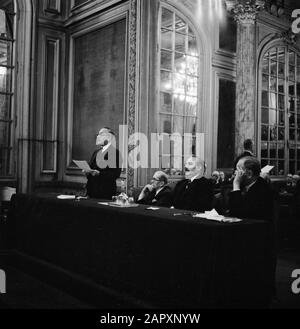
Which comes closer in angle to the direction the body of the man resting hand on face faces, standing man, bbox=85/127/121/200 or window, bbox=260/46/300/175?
the standing man

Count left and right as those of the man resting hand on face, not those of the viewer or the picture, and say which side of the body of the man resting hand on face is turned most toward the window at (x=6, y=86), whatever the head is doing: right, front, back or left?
right

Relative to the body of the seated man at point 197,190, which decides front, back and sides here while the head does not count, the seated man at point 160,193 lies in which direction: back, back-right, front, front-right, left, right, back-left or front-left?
right

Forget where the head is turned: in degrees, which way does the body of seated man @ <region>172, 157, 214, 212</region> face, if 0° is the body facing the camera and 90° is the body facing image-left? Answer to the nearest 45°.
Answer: approximately 45°

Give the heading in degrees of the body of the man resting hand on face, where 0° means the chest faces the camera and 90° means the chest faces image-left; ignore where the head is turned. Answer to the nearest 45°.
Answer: approximately 45°

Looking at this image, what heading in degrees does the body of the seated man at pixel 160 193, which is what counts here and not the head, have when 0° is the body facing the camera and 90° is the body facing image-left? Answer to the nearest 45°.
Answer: approximately 45°

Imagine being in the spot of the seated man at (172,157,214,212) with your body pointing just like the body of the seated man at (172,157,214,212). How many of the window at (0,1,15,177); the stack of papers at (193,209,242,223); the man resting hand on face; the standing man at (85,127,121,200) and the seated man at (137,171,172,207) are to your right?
3

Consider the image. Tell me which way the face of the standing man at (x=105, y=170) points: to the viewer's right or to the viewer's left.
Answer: to the viewer's left

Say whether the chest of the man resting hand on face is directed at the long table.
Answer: yes

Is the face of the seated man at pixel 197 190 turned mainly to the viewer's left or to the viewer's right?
to the viewer's left
